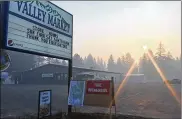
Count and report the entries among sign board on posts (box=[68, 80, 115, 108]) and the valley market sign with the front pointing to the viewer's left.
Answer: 0

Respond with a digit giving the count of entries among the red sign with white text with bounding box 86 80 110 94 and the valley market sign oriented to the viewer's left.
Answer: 0

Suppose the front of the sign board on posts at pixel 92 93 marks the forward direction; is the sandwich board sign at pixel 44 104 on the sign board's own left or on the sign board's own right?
on the sign board's own right

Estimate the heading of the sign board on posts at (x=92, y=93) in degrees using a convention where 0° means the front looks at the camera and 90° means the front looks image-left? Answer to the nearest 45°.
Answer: approximately 0°

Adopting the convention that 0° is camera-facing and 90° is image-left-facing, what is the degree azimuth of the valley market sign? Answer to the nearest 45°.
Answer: approximately 315°
